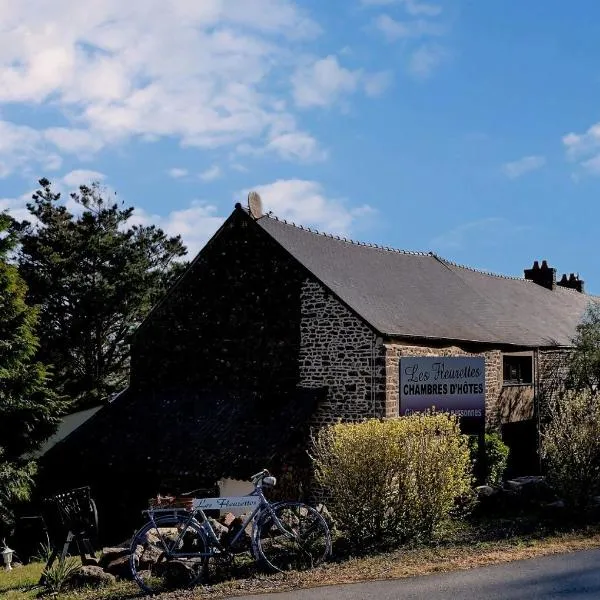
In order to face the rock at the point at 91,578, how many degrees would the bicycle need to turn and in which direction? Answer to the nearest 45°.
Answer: approximately 135° to its left

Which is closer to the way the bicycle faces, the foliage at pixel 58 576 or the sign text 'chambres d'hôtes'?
the sign text 'chambres d'hôtes'

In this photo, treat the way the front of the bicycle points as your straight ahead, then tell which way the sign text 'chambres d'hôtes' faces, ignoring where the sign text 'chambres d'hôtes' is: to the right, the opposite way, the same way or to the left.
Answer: to the right

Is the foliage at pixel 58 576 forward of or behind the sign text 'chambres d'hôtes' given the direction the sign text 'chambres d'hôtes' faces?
forward

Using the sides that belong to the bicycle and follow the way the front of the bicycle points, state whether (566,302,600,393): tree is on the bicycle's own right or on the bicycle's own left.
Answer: on the bicycle's own left

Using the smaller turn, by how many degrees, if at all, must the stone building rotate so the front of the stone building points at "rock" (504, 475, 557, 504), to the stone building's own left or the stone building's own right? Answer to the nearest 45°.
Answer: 0° — it already faces it

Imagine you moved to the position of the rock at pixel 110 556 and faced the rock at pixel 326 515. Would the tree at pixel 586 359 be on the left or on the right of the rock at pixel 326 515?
left

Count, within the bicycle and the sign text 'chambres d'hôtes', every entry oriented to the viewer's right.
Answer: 1

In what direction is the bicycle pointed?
to the viewer's right

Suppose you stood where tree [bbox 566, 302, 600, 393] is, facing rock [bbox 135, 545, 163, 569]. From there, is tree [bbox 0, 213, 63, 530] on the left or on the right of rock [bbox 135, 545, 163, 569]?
right

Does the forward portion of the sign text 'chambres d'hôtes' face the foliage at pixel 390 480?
yes

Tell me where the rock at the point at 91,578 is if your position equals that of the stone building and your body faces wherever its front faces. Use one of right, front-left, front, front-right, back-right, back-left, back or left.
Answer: front-right
